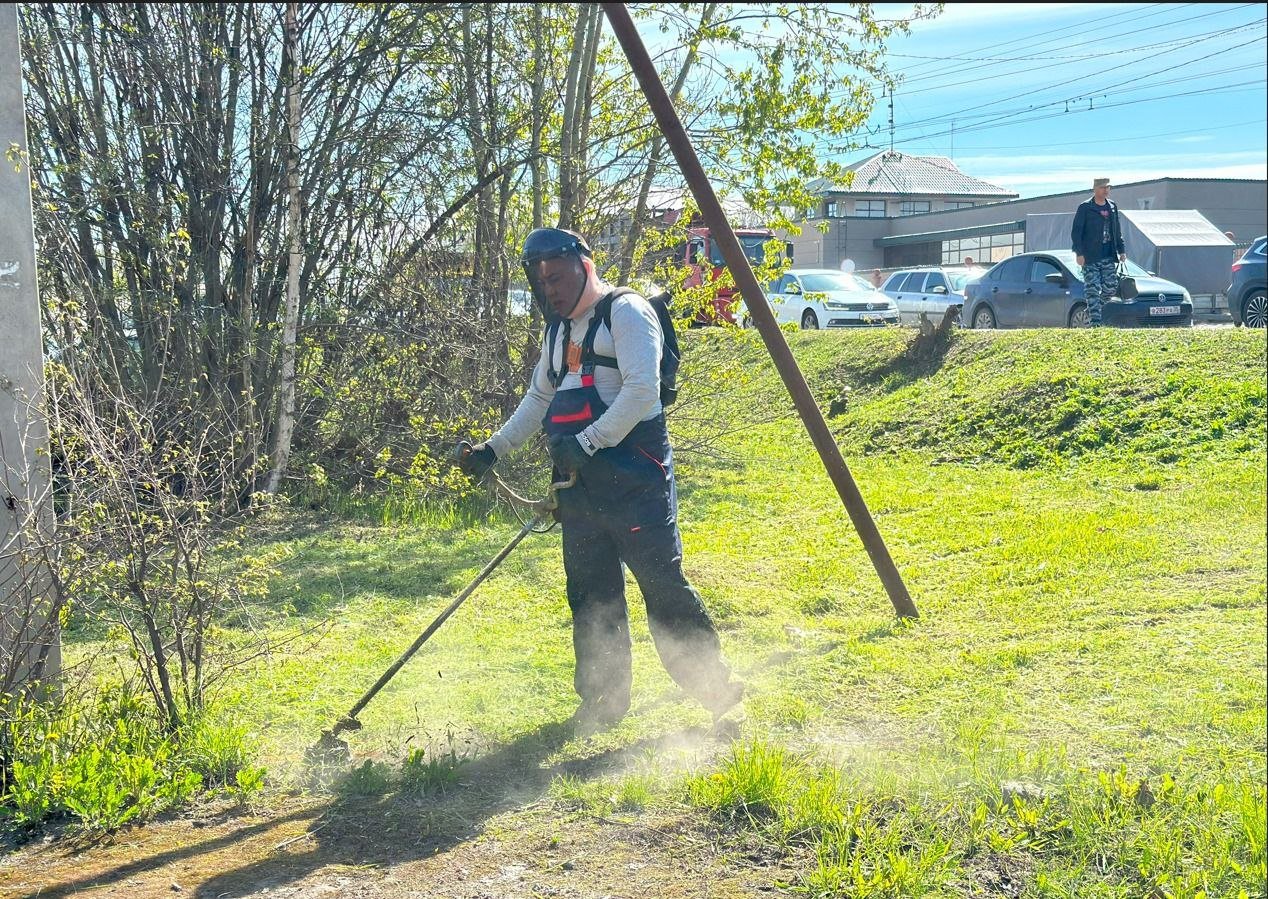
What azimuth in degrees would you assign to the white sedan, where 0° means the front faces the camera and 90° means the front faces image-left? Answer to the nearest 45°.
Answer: approximately 315°

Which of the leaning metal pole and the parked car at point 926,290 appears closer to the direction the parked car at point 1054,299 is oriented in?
the leaning metal pole

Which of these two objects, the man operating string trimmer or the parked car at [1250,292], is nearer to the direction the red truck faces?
the man operating string trimmer
